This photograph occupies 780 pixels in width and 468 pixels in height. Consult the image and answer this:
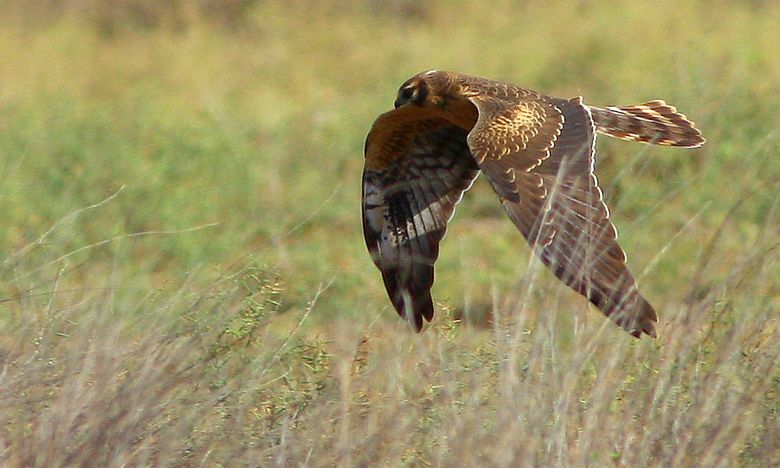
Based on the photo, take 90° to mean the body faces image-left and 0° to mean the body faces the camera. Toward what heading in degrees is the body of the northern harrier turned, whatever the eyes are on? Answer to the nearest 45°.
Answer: approximately 45°
